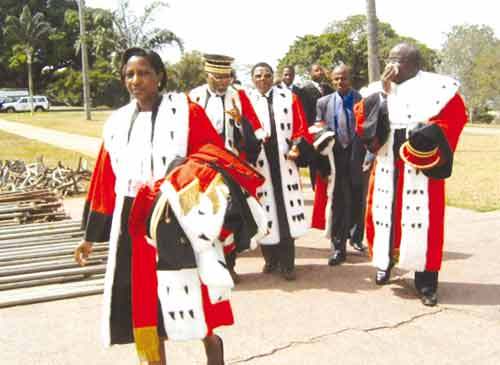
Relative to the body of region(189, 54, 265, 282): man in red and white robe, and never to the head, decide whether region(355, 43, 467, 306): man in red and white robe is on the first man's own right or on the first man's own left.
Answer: on the first man's own left

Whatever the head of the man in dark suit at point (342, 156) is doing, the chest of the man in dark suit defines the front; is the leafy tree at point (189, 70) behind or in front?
behind

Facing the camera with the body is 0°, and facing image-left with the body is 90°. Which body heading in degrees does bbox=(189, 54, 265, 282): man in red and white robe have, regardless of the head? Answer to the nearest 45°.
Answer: approximately 0°

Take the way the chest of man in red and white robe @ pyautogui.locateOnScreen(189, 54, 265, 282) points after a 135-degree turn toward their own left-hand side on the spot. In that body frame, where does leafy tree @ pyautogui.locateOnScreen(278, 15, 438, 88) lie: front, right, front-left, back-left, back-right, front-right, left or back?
front-left

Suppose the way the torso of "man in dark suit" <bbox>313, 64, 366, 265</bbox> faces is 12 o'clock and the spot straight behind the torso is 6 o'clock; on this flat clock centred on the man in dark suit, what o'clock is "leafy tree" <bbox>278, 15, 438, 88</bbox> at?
The leafy tree is roughly at 6 o'clock from the man in dark suit.

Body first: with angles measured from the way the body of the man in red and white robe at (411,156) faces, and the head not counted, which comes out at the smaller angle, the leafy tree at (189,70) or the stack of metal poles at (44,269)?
the stack of metal poles

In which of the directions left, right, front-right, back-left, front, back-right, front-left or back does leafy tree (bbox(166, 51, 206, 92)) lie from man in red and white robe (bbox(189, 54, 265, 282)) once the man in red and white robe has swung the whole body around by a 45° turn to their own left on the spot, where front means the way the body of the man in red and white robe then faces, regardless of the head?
back-left

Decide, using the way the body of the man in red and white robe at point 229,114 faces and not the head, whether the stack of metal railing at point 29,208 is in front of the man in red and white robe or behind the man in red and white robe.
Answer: behind

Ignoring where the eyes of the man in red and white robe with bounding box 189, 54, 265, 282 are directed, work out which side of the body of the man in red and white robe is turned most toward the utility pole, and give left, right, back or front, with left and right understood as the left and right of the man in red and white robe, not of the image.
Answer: back

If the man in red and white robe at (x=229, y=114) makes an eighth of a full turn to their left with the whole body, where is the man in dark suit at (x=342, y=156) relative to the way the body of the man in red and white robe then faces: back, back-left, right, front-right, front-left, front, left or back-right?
left
